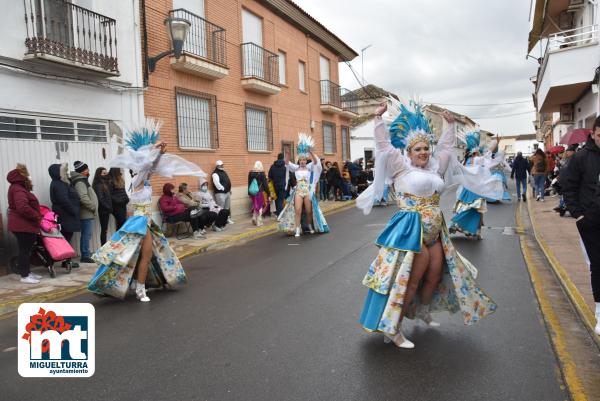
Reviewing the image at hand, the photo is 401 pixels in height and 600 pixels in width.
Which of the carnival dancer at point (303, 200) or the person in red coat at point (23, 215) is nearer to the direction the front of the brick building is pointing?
the carnival dancer

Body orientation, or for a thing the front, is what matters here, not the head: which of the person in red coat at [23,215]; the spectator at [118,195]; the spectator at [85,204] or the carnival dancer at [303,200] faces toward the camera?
the carnival dancer

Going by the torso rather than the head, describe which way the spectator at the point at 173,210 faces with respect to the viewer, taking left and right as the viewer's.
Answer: facing to the right of the viewer

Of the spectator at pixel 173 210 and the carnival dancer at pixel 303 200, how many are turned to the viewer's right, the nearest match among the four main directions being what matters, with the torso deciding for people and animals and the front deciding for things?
1

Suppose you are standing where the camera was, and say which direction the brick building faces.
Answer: facing the viewer and to the right of the viewer

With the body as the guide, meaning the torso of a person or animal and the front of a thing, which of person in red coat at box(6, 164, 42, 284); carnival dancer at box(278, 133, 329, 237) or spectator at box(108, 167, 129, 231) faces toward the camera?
the carnival dancer

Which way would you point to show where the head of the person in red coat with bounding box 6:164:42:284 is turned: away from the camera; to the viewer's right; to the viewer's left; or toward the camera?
to the viewer's right

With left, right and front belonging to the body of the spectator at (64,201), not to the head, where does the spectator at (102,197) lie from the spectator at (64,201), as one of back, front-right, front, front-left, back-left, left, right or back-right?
front-left

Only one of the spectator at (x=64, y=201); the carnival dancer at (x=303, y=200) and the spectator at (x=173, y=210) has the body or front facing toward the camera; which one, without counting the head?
the carnival dancer

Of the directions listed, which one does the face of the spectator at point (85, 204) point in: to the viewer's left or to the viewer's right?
to the viewer's right

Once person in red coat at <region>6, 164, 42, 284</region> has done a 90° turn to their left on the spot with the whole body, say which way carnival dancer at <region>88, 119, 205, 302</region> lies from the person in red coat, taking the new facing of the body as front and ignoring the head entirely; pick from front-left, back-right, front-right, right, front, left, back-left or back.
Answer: back-right
